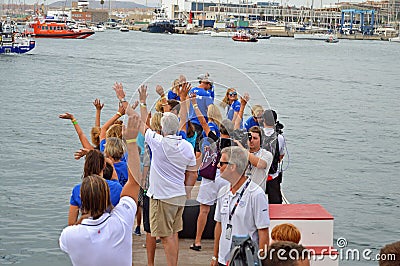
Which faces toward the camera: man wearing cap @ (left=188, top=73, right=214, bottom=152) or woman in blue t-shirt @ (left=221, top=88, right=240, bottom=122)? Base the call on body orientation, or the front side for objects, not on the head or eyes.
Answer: the woman in blue t-shirt

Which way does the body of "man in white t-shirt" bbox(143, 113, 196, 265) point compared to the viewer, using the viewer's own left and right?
facing away from the viewer

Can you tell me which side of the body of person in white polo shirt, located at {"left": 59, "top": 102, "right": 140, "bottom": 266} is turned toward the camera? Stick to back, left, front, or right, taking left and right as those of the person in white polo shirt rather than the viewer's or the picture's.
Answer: back

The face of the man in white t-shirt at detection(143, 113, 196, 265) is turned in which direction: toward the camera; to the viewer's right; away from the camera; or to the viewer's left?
away from the camera

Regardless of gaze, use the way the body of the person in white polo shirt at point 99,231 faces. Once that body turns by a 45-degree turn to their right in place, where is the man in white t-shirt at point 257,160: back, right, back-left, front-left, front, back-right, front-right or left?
front

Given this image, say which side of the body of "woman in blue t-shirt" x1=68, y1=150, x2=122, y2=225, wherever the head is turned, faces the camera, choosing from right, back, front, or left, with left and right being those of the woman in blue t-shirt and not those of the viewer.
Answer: back

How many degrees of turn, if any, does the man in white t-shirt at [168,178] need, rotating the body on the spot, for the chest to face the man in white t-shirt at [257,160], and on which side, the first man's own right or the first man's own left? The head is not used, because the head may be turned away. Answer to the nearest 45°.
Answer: approximately 90° to the first man's own right

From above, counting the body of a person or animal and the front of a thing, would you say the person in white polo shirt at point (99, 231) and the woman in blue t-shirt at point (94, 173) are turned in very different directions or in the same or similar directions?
same or similar directions

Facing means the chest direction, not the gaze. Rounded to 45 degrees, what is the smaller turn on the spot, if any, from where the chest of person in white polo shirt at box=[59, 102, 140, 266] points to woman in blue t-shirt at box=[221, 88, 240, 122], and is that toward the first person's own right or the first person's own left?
approximately 45° to the first person's own right

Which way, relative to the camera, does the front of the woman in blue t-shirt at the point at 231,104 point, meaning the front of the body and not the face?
toward the camera

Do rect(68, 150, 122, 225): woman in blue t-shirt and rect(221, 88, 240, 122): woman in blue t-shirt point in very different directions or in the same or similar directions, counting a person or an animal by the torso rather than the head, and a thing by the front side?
very different directions

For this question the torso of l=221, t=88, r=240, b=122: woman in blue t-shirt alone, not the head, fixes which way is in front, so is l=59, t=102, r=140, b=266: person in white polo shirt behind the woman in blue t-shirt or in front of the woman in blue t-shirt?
in front

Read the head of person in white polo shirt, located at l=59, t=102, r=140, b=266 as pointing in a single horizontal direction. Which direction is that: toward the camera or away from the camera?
away from the camera
